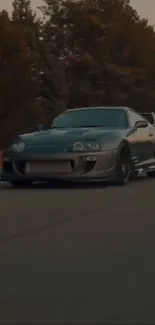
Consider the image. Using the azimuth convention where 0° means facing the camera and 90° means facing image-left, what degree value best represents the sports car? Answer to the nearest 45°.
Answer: approximately 45°
